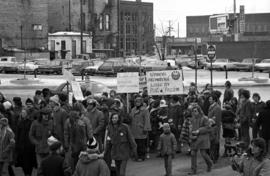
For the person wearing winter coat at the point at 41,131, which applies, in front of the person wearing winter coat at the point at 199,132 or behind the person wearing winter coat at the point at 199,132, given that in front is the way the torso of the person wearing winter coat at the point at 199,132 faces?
in front

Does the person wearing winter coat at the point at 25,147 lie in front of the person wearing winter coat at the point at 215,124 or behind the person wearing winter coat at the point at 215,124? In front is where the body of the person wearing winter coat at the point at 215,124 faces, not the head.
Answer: in front

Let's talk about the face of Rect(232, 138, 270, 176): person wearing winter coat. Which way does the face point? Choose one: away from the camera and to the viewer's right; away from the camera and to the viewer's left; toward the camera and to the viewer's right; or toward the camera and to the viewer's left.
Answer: toward the camera and to the viewer's left

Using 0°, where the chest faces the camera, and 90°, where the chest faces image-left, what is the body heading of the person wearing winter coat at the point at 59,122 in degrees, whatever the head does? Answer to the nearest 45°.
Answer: approximately 45°
